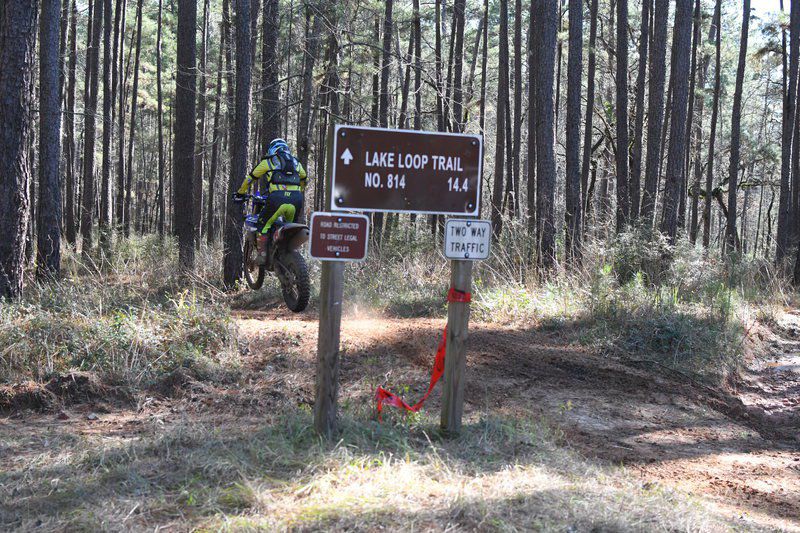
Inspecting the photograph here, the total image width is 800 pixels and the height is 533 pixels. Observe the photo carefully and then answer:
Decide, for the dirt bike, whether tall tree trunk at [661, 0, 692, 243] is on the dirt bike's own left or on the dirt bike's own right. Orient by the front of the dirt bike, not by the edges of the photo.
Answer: on the dirt bike's own right

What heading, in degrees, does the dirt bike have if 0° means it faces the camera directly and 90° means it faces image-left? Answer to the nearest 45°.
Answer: approximately 135°

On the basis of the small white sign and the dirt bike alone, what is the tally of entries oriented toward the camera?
1

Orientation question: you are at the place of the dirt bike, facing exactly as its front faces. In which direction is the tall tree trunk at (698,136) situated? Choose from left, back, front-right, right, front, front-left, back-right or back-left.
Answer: right

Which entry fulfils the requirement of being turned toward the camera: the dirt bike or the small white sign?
the small white sign

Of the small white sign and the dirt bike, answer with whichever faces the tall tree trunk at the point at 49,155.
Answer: the dirt bike

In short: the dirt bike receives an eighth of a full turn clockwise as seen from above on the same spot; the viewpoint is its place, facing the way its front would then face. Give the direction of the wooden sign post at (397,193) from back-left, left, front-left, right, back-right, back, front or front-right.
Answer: back

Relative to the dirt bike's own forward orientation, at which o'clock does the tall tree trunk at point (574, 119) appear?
The tall tree trunk is roughly at 3 o'clock from the dirt bike.

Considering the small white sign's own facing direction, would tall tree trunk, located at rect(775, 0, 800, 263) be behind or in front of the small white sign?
behind

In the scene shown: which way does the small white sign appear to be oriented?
toward the camera

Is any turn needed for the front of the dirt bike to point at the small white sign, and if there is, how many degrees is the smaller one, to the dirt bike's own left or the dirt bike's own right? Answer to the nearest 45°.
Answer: approximately 135° to the dirt bike's own left

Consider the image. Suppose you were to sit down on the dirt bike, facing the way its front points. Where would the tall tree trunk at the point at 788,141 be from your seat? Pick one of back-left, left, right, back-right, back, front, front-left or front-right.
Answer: right

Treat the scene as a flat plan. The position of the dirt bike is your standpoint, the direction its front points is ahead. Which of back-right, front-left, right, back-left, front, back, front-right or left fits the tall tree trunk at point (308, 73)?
front-right

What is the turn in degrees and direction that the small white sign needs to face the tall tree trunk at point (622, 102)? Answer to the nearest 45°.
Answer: approximately 180°

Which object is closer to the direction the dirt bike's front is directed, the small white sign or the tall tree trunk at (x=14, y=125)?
the tall tree trunk

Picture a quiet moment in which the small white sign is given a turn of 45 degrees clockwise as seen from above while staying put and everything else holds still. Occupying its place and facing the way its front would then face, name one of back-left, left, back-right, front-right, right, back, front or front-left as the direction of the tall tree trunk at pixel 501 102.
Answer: back-right
